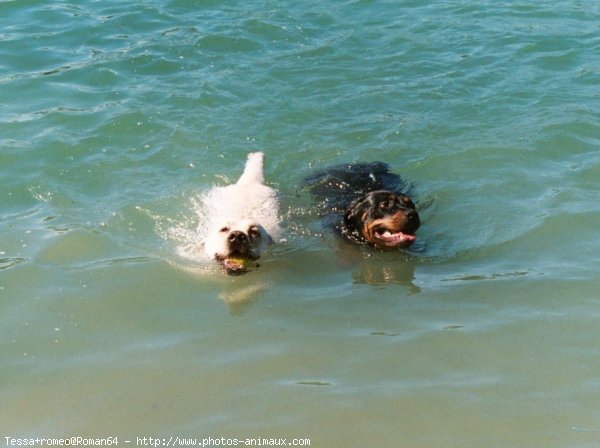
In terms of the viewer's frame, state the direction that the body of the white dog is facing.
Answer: toward the camera
